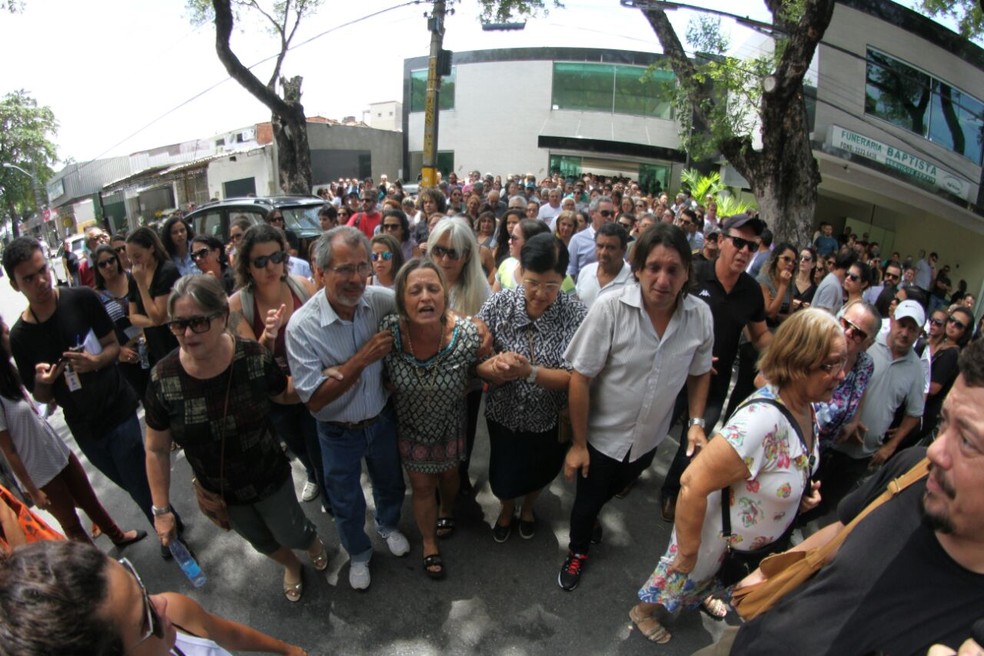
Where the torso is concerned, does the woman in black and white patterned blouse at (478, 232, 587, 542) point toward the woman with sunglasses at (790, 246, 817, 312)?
no

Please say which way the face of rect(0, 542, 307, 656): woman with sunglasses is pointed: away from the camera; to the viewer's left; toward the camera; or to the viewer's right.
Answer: to the viewer's right

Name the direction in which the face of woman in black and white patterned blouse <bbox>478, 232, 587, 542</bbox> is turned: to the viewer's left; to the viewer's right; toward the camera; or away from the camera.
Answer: toward the camera

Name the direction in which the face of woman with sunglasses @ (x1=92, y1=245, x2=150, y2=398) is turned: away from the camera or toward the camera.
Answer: toward the camera

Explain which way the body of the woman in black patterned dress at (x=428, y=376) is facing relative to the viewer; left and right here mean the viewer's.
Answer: facing the viewer

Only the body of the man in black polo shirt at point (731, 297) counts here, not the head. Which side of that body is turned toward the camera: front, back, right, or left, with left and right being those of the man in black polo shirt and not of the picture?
front

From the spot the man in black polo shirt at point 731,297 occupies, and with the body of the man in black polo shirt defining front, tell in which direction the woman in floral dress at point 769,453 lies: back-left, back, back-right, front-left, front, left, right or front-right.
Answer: front

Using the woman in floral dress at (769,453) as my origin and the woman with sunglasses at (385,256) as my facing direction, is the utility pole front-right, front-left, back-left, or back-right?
front-right

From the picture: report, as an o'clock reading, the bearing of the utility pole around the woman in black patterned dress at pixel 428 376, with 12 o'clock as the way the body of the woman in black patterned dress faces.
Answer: The utility pole is roughly at 6 o'clock from the woman in black patterned dress.

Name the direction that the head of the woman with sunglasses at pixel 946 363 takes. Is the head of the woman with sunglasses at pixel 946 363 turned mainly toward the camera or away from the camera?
toward the camera
